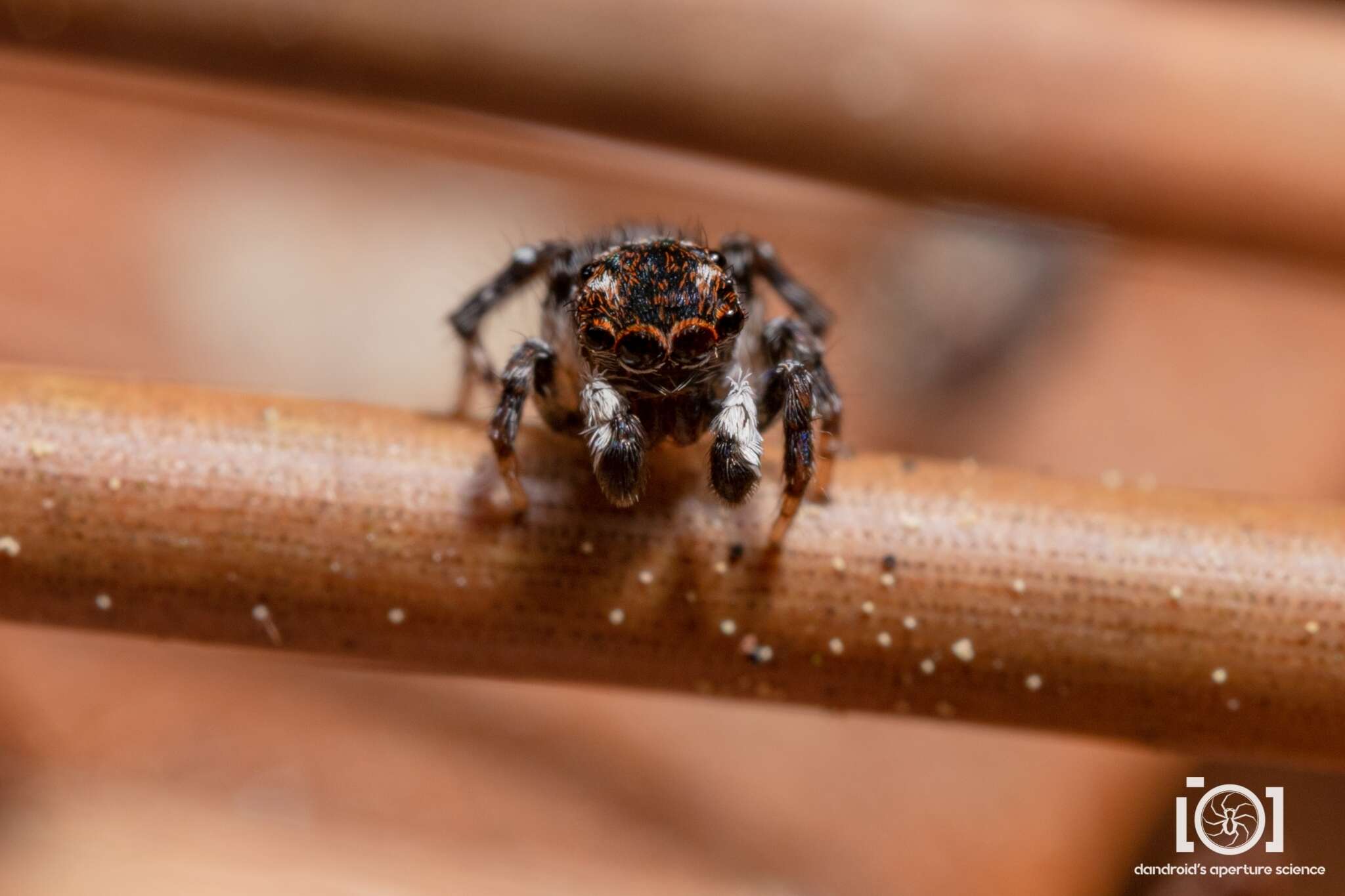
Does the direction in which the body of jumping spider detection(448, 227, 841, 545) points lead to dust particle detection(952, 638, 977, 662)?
no

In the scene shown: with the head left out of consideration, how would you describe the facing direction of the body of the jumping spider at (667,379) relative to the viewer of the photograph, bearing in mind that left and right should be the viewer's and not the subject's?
facing the viewer
